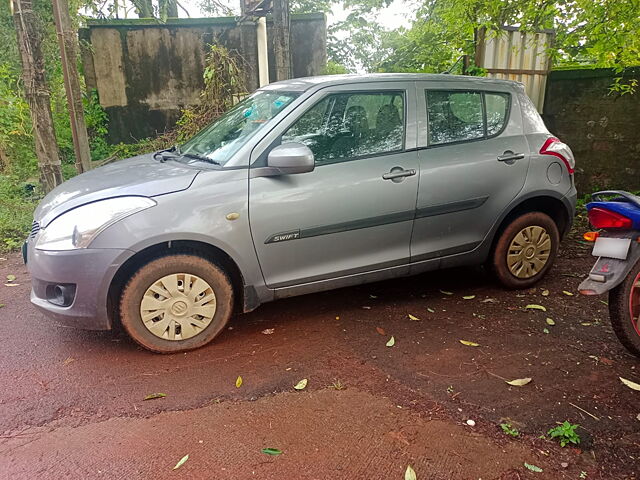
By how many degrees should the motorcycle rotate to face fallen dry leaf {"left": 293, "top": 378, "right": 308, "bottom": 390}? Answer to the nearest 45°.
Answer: approximately 180°

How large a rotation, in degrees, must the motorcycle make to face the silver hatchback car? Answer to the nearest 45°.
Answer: approximately 135° to its left

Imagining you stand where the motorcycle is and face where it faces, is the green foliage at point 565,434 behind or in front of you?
behind

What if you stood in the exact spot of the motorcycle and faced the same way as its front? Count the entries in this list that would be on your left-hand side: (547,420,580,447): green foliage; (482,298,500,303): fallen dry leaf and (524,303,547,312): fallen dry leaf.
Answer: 2

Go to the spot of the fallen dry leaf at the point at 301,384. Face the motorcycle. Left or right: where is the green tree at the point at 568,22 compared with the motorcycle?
left

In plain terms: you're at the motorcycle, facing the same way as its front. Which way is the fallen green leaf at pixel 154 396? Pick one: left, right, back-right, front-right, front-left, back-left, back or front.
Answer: back

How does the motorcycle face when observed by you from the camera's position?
facing away from the viewer and to the right of the viewer

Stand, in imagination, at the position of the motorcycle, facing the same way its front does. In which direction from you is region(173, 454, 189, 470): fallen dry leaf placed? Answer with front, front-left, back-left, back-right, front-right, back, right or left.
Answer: back

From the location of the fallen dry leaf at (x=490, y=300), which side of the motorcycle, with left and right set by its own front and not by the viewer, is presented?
left

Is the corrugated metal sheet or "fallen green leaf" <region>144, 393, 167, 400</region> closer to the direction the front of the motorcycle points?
the corrugated metal sheet
